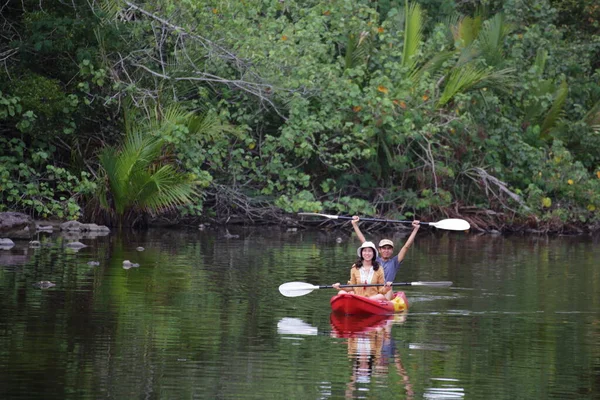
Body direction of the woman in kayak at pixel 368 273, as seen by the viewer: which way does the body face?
toward the camera

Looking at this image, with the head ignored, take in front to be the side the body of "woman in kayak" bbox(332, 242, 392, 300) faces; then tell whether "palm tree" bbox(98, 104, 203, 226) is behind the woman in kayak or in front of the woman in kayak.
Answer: behind

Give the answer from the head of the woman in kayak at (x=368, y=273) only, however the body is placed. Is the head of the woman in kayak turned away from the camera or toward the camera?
toward the camera
